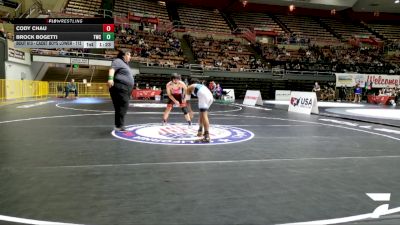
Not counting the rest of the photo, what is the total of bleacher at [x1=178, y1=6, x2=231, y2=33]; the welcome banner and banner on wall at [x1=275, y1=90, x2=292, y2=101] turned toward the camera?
3

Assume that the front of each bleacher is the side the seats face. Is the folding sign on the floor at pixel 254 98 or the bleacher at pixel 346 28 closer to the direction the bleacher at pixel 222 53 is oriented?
the folding sign on the floor

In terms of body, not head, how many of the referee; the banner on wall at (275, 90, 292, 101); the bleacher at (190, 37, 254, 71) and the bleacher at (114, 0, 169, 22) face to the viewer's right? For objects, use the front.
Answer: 1

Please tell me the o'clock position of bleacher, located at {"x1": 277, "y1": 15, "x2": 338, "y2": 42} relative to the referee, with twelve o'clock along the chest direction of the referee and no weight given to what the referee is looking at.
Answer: The bleacher is roughly at 10 o'clock from the referee.

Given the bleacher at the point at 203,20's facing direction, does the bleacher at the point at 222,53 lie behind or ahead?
ahead

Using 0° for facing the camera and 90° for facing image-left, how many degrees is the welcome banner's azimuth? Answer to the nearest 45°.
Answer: approximately 0°

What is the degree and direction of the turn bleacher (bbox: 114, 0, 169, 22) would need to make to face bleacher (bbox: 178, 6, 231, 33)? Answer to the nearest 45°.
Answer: approximately 90° to its left

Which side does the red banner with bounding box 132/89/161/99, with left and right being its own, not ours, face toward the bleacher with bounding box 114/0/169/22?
back

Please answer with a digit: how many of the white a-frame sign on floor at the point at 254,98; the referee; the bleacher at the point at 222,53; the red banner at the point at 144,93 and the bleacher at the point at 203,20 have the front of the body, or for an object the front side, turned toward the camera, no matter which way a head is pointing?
4

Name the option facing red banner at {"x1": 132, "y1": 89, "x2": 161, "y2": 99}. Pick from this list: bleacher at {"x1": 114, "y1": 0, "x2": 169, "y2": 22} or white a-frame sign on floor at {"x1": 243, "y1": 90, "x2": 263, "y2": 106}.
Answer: the bleacher

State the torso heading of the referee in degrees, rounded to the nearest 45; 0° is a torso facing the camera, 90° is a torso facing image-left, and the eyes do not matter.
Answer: approximately 270°

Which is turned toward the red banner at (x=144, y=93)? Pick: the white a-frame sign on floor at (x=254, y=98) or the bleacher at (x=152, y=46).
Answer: the bleacher
